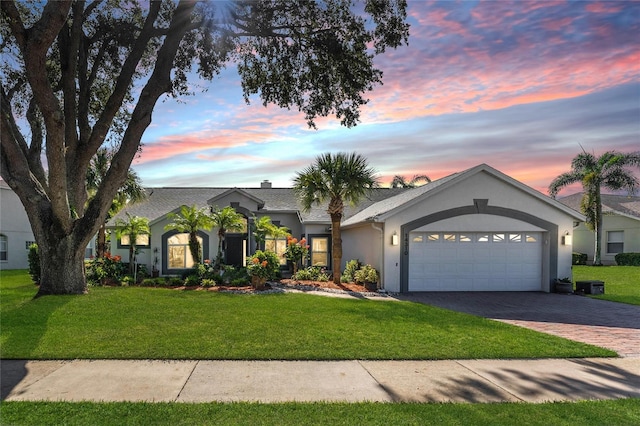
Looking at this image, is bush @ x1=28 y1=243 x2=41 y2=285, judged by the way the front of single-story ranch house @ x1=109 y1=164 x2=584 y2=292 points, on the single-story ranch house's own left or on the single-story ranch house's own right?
on the single-story ranch house's own right

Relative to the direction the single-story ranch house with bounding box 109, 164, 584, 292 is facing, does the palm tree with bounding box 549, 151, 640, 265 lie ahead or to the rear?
to the rear

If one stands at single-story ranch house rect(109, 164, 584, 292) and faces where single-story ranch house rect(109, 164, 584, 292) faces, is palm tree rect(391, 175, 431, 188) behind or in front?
behind

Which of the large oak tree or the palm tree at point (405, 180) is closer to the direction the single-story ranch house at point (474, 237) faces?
the large oak tree

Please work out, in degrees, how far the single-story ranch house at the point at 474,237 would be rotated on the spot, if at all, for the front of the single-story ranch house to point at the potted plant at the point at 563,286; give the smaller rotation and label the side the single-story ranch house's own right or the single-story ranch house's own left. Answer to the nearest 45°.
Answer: approximately 90° to the single-story ranch house's own left

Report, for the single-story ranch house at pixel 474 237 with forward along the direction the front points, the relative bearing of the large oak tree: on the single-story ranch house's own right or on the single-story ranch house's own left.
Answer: on the single-story ranch house's own right

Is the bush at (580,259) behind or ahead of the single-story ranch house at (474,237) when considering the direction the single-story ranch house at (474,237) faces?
behind

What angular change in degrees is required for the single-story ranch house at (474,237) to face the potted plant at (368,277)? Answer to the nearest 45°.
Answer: approximately 90° to its right

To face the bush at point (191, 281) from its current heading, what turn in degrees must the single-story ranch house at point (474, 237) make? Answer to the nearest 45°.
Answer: approximately 90° to its right

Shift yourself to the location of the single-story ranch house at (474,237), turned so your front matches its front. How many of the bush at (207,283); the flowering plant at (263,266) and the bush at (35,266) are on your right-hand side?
3

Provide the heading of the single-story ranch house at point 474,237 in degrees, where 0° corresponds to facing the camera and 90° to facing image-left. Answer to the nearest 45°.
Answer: approximately 0°
